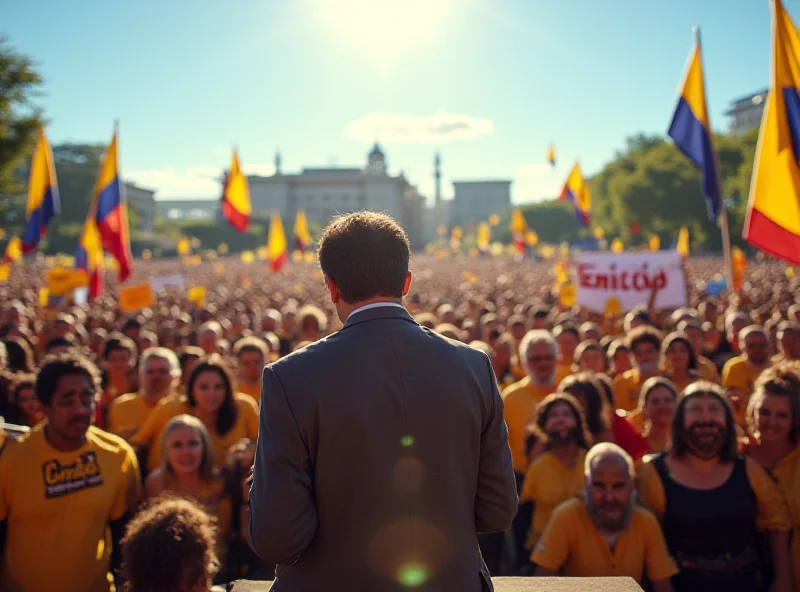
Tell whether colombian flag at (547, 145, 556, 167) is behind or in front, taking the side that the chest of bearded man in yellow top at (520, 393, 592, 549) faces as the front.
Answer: behind

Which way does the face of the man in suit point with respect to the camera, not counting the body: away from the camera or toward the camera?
away from the camera

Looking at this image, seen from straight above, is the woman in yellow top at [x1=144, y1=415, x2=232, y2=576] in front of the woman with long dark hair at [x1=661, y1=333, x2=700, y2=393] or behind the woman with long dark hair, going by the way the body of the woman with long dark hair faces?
in front

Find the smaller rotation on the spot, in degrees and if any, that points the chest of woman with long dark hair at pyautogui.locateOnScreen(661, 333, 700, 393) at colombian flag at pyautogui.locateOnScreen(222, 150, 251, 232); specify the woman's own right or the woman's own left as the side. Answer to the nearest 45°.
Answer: approximately 135° to the woman's own right

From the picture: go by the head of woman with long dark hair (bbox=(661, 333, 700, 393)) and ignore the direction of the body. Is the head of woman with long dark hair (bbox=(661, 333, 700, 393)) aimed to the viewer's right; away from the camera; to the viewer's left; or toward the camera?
toward the camera

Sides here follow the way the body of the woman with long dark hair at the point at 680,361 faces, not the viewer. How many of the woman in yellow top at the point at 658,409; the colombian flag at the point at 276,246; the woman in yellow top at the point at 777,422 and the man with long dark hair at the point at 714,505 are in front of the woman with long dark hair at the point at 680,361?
3

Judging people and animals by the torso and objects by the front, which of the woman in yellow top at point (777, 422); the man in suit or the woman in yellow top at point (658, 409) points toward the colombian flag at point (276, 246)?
the man in suit

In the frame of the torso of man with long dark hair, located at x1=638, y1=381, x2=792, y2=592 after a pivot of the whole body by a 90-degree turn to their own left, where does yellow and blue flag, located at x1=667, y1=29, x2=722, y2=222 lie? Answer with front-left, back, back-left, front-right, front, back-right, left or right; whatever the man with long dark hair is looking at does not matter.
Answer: left

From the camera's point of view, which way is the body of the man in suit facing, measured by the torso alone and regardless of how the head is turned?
away from the camera

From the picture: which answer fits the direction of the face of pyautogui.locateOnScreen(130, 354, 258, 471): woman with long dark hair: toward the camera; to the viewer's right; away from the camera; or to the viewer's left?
toward the camera

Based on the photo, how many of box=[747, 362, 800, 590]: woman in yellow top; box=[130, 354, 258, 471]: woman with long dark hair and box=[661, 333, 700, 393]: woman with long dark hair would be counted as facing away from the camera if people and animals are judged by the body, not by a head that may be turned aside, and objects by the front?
0

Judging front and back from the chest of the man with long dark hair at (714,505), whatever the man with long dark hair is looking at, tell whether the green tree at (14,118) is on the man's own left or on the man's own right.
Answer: on the man's own right

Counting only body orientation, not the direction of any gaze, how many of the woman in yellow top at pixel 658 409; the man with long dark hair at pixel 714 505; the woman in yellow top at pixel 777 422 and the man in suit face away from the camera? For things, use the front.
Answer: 1

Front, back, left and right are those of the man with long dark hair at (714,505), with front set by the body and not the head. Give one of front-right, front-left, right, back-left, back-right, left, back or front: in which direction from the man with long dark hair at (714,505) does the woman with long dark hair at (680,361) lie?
back

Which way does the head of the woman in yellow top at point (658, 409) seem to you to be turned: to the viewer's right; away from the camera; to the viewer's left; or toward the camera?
toward the camera

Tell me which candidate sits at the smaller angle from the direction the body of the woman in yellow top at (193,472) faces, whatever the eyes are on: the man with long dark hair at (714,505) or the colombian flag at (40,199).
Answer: the man with long dark hair

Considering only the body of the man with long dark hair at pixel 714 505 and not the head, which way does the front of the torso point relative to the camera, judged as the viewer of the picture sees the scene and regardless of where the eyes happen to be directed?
toward the camera

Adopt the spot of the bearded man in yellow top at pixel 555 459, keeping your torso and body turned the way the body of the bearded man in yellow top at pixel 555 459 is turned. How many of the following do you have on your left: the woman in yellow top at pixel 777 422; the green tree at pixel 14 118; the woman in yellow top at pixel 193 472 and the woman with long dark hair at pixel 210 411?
1

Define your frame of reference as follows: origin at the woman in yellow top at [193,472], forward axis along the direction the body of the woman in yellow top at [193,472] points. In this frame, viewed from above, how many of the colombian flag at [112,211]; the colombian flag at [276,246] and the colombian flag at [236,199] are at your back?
3

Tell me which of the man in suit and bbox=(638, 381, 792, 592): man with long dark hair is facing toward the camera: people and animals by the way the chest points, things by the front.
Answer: the man with long dark hair

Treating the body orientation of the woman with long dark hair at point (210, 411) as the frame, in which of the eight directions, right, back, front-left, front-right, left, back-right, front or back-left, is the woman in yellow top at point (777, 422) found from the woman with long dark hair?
front-left

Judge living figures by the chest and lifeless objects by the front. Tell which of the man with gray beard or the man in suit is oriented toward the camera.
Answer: the man with gray beard

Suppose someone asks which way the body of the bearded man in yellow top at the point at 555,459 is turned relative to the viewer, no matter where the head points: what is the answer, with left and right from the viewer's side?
facing the viewer
